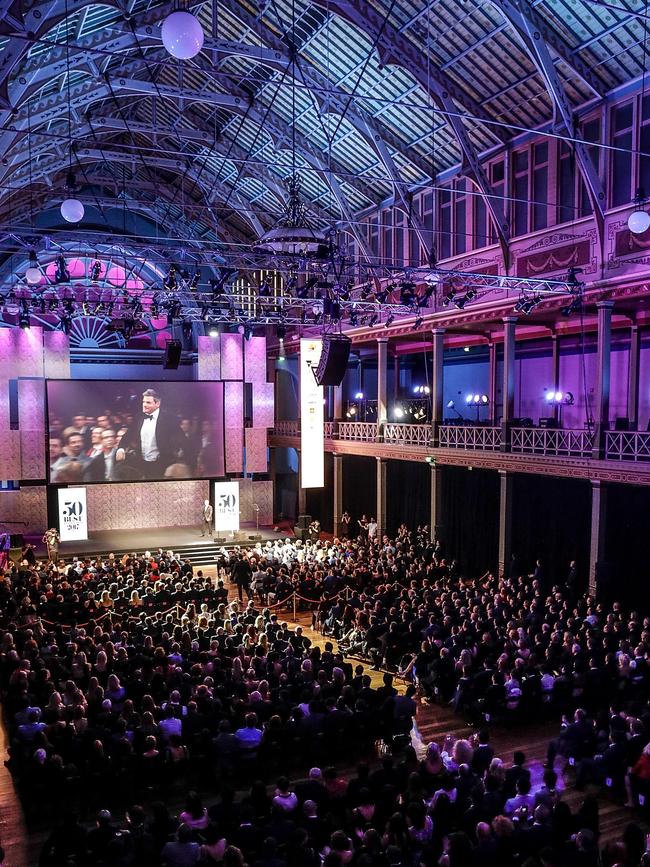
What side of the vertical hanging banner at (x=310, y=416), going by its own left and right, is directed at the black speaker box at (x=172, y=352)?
right

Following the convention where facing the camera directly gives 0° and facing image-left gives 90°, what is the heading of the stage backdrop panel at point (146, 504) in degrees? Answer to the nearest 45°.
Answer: approximately 0°

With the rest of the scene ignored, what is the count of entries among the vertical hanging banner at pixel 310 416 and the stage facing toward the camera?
2

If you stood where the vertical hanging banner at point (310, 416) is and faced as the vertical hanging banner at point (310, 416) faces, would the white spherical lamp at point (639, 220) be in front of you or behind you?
in front

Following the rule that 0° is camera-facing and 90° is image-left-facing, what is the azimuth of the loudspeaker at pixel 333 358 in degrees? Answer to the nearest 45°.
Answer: approximately 315°
